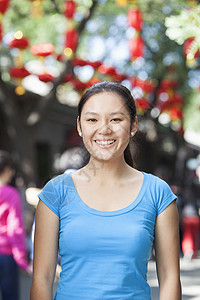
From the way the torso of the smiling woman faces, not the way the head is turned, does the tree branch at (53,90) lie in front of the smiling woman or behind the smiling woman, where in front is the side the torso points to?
behind

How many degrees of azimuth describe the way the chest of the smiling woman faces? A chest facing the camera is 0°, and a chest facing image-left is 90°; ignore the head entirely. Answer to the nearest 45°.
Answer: approximately 0°

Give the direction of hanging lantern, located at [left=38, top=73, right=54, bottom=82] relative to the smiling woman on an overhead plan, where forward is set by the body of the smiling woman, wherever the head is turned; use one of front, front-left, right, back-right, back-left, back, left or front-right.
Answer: back

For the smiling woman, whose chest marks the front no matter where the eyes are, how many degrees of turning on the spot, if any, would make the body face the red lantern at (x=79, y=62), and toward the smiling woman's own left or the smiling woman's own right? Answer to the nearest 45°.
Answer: approximately 180°
